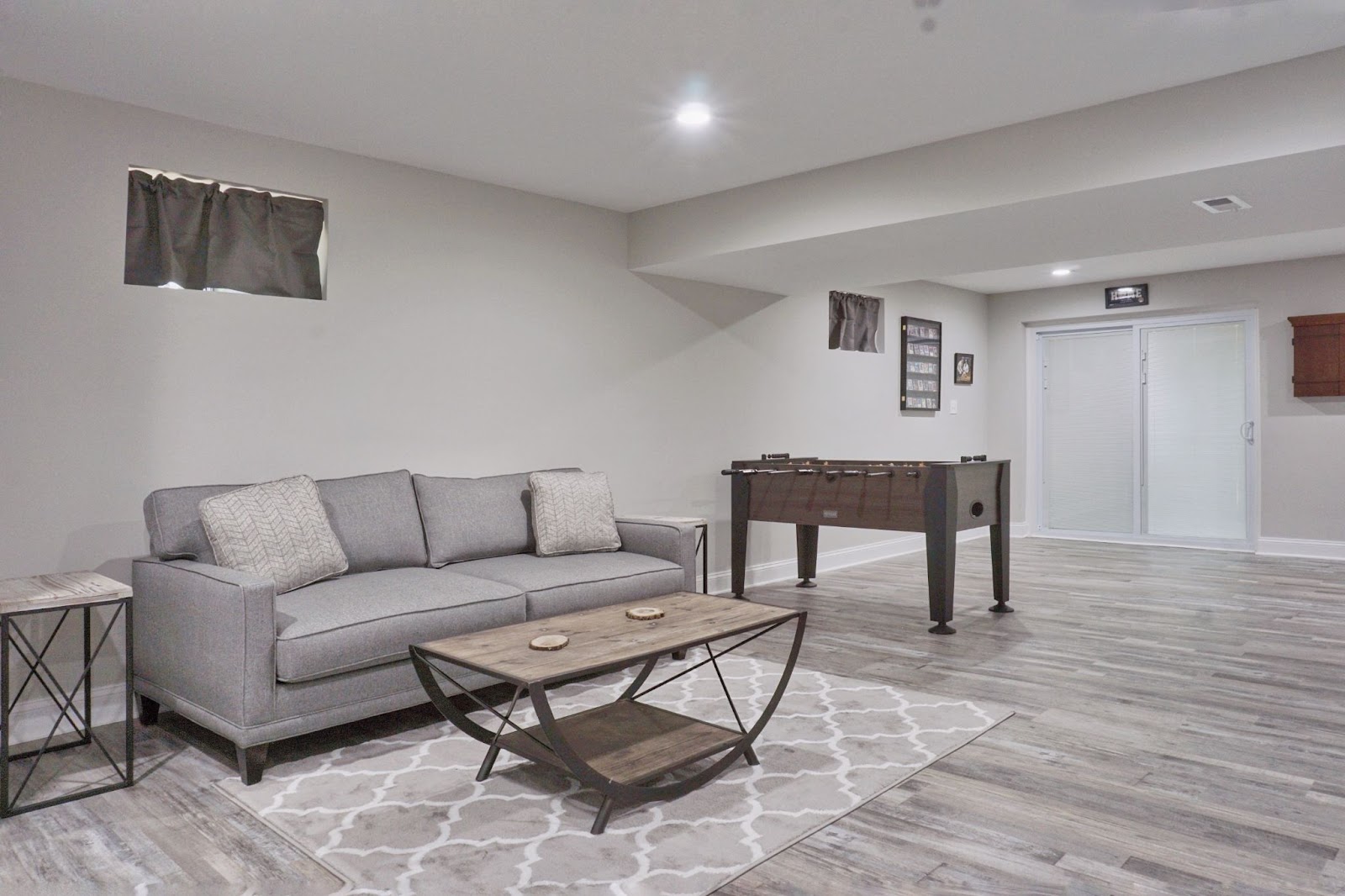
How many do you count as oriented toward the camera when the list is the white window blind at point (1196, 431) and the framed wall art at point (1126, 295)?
2

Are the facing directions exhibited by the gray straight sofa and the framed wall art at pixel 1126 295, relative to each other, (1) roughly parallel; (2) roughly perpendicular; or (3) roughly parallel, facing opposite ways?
roughly perpendicular

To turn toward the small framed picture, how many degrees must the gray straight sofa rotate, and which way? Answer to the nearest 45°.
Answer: approximately 90° to its left

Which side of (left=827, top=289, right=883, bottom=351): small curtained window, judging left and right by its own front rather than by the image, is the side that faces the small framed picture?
left

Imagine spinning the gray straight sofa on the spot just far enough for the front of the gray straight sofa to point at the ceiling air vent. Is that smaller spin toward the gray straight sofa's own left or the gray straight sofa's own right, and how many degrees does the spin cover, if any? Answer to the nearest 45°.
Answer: approximately 45° to the gray straight sofa's own left

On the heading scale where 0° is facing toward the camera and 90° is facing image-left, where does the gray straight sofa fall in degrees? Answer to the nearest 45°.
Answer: approximately 315°

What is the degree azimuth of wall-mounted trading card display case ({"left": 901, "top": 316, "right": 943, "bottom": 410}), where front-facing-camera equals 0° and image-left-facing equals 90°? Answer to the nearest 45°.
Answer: approximately 315°

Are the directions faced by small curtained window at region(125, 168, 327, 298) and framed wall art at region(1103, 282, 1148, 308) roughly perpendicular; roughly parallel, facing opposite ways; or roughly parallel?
roughly perpendicular

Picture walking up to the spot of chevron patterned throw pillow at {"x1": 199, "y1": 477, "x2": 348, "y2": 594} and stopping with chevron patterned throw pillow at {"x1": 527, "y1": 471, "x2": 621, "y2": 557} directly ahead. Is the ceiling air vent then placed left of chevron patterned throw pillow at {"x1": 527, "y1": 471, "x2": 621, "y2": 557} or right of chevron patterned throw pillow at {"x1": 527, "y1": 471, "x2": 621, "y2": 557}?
right

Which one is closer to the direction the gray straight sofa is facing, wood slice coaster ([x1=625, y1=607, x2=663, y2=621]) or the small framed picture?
the wood slice coaster

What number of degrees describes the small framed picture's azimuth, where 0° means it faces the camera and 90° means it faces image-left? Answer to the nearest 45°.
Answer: approximately 315°
